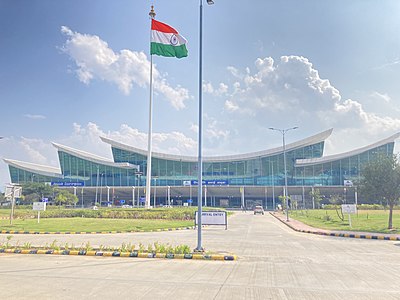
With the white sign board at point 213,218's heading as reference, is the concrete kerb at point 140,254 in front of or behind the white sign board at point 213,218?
in front

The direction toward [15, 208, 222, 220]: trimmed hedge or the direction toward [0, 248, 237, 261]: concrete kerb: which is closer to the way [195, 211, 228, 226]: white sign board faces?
the concrete kerb

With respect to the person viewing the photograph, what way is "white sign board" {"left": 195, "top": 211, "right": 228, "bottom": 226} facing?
facing the viewer

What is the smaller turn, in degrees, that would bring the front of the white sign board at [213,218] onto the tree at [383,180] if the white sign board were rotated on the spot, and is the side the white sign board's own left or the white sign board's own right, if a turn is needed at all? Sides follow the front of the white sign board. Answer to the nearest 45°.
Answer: approximately 90° to the white sign board's own left
